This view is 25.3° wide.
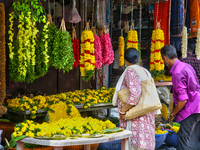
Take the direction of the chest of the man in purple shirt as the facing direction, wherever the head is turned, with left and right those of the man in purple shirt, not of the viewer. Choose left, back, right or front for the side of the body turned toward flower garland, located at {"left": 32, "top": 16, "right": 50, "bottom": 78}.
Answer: front

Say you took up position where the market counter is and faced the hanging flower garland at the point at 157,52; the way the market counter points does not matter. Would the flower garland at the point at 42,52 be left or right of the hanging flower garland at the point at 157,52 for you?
left

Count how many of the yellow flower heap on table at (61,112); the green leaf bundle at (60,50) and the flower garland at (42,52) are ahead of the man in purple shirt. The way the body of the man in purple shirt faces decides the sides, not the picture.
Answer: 3

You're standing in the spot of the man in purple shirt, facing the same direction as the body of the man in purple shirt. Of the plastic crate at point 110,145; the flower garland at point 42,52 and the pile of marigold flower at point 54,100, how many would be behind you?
0

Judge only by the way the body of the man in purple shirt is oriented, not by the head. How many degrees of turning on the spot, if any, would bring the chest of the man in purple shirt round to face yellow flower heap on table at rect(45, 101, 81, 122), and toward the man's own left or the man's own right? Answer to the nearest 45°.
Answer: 0° — they already face it

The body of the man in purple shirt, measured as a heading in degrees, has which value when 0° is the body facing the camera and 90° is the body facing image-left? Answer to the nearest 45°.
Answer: approximately 90°

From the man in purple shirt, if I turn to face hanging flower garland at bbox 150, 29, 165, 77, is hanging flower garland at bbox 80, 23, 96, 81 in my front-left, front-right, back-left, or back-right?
front-left
